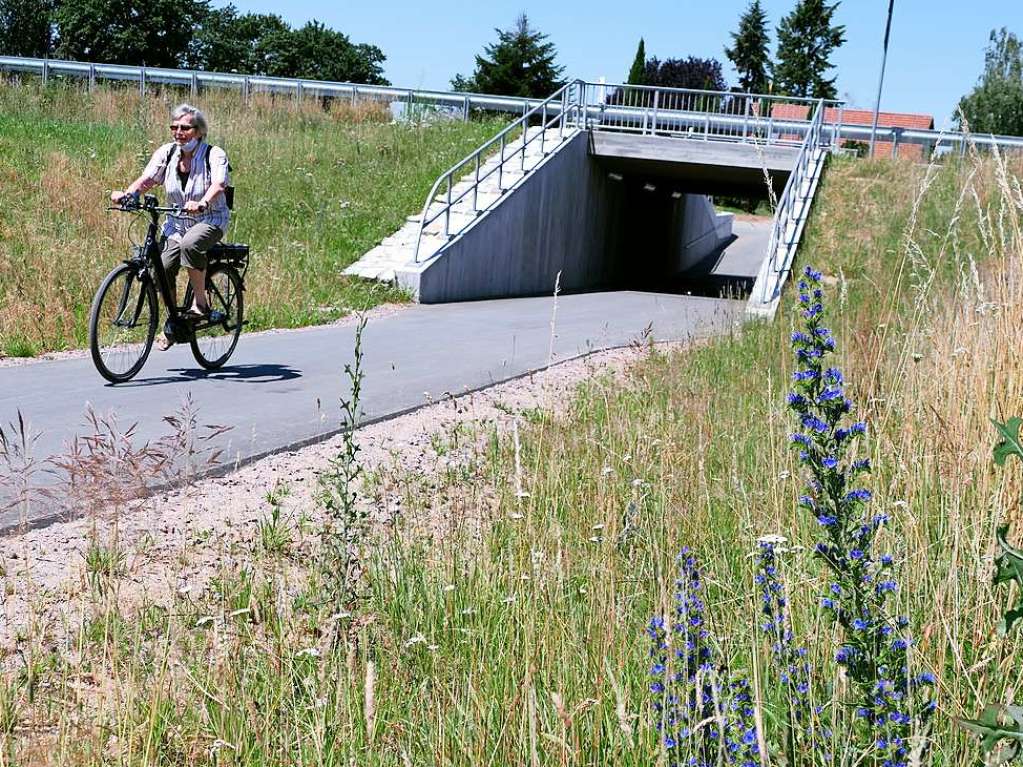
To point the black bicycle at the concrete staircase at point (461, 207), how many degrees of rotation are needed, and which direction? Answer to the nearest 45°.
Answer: approximately 180°

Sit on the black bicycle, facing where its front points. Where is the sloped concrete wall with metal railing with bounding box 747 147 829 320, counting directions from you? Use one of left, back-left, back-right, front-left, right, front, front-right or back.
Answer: back

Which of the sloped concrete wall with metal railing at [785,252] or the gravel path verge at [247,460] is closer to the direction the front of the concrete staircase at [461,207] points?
the gravel path verge

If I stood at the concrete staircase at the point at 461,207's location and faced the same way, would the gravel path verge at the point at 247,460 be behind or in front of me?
in front

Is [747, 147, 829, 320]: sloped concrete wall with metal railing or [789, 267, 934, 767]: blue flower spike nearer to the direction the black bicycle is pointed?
the blue flower spike

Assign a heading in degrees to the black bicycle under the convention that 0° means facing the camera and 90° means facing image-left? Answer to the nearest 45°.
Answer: approximately 45°

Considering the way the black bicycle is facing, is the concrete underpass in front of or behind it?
behind

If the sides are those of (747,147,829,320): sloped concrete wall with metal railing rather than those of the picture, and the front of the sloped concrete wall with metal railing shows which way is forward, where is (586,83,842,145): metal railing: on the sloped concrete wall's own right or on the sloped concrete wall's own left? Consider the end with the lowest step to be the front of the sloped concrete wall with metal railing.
on the sloped concrete wall's own right

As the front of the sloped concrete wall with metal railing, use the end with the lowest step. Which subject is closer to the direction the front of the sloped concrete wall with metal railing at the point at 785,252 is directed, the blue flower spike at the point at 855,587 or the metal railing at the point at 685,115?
the blue flower spike

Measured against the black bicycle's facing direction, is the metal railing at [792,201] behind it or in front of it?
behind

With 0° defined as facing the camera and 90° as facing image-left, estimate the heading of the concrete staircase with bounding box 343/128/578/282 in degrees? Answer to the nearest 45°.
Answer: approximately 45°

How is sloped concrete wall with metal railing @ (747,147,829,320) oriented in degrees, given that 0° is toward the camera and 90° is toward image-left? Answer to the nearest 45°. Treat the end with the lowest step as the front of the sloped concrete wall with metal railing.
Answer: approximately 45°
